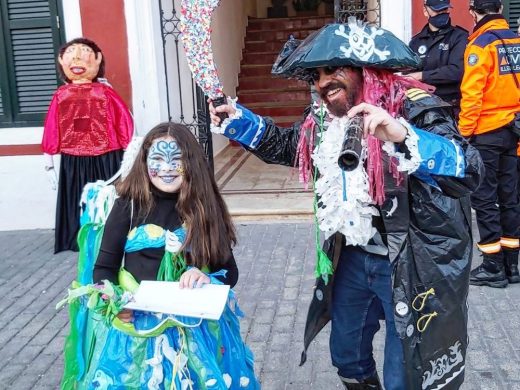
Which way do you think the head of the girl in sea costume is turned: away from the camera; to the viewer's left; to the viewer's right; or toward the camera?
toward the camera

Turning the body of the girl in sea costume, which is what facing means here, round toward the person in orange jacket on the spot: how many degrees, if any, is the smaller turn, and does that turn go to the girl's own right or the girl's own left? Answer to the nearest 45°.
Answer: approximately 135° to the girl's own left

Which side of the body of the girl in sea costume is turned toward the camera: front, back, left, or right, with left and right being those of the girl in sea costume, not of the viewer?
front

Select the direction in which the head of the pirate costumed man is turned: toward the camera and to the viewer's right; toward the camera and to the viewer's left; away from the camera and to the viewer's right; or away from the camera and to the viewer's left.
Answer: toward the camera and to the viewer's left

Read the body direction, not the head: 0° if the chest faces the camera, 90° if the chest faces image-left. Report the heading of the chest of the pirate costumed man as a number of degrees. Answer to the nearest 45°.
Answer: approximately 45°

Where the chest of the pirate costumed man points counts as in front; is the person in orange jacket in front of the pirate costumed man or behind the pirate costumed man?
behind
